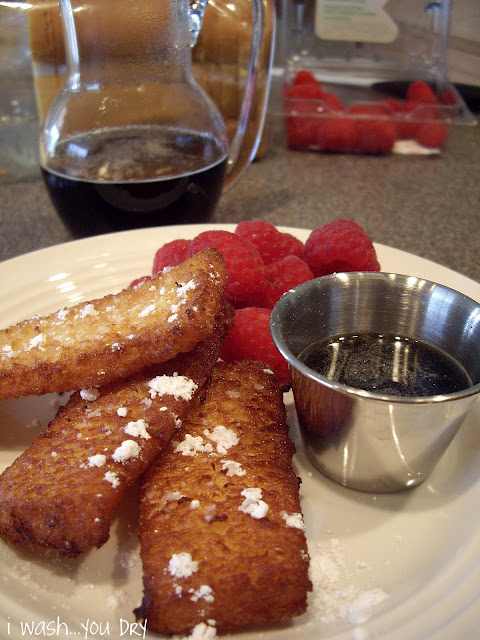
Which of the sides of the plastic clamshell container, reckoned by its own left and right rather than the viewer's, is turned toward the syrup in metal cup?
front

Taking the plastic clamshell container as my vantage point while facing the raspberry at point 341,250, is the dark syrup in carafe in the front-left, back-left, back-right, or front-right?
front-right

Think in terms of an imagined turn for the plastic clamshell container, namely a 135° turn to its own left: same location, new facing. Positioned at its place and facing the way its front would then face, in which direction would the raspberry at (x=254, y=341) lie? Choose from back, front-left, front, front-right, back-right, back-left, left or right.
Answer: back-right

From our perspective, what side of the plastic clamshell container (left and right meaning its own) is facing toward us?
front

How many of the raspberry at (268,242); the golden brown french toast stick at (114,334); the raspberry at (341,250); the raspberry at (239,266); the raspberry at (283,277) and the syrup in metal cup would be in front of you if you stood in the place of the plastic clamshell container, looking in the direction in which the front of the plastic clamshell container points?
6

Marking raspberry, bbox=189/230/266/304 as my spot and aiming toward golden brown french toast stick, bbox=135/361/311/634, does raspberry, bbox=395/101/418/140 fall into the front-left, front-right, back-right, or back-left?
back-left

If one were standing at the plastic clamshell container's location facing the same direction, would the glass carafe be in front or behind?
in front

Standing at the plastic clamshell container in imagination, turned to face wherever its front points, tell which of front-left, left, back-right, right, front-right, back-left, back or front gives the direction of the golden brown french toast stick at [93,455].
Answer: front

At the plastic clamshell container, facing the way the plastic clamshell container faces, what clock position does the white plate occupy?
The white plate is roughly at 12 o'clock from the plastic clamshell container.

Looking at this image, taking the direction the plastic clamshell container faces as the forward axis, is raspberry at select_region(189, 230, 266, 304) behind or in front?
in front

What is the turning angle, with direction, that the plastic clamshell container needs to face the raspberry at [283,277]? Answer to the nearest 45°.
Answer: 0° — it already faces it

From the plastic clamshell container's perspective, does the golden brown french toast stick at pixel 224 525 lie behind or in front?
in front
